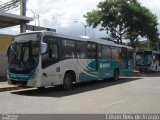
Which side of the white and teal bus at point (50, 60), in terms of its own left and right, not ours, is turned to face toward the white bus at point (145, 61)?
back

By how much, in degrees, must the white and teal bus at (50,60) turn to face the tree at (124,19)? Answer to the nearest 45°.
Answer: approximately 135° to its right

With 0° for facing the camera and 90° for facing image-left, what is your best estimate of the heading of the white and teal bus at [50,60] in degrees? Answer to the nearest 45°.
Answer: approximately 45°
